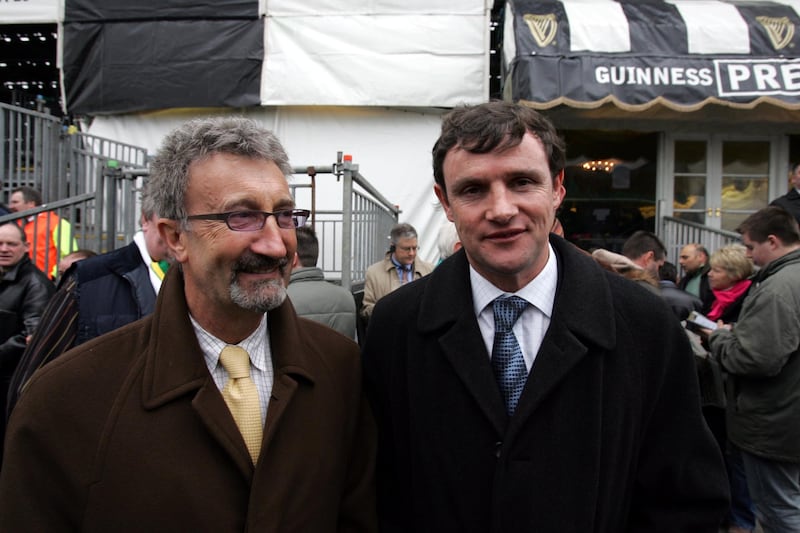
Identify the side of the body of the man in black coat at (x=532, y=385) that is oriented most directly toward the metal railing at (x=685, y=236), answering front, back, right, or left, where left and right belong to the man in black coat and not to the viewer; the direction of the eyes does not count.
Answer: back

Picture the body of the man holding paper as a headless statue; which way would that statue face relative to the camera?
to the viewer's left

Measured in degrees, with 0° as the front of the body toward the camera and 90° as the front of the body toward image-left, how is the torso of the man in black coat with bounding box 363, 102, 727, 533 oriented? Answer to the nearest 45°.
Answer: approximately 0°

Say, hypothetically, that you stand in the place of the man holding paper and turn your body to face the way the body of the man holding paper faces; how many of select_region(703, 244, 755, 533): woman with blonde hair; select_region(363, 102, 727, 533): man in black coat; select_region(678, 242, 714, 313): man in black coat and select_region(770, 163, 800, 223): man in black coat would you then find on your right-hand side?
3

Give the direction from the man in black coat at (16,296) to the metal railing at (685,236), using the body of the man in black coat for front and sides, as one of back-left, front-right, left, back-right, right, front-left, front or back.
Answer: back-left

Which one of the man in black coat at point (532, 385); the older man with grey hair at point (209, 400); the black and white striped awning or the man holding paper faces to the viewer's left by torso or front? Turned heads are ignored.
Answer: the man holding paper

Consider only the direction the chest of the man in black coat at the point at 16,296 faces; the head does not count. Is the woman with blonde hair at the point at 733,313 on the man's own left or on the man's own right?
on the man's own left

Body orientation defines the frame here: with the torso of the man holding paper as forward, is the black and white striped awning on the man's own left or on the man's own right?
on the man's own right

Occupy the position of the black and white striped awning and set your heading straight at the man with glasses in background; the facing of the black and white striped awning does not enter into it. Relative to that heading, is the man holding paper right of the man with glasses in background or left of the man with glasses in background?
left

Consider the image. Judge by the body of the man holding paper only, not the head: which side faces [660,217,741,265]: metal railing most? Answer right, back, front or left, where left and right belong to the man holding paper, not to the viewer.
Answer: right

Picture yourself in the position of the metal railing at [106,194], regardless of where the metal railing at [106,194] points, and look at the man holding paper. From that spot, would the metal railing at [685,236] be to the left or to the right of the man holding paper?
left
